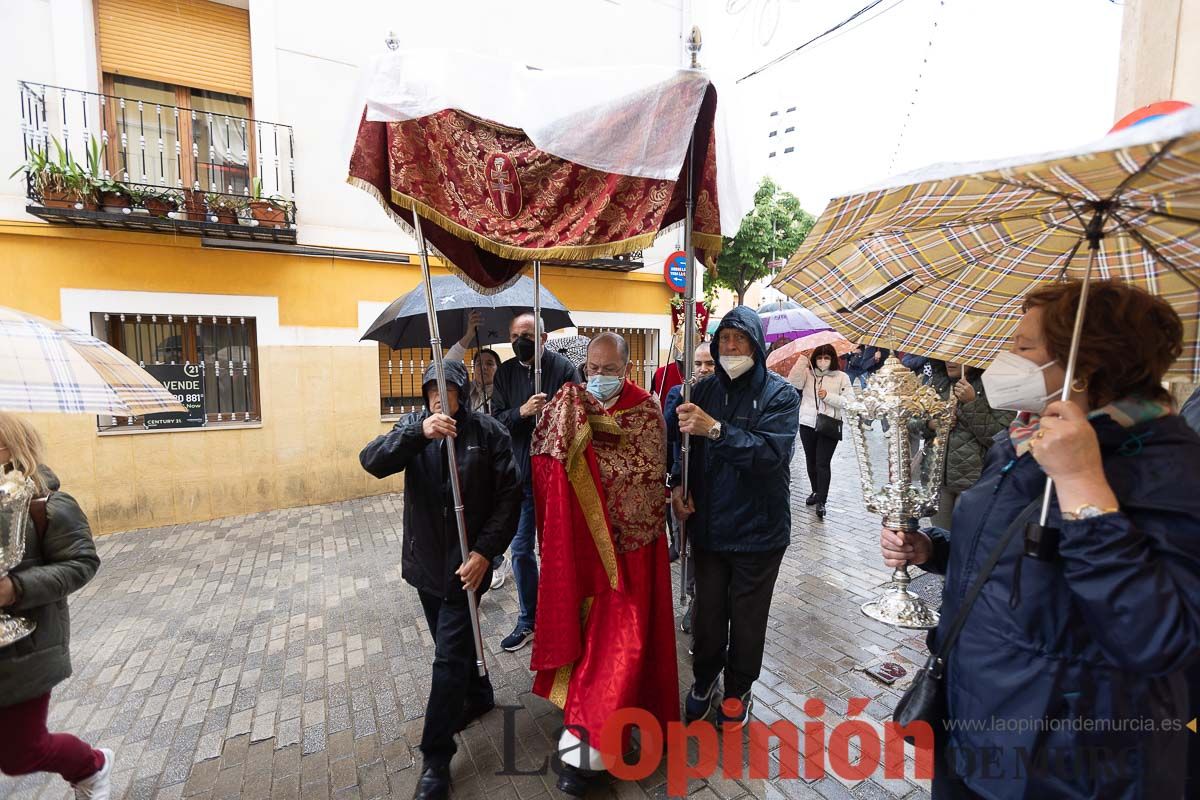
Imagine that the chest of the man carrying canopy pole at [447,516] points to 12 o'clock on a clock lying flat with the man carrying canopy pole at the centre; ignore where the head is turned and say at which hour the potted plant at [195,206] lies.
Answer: The potted plant is roughly at 5 o'clock from the man carrying canopy pole.

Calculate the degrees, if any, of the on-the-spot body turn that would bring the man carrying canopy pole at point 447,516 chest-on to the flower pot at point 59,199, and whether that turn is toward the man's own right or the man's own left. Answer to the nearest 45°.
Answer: approximately 135° to the man's own right

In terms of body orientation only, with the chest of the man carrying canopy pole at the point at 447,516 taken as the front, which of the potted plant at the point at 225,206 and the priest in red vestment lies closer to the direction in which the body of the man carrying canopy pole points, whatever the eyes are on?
the priest in red vestment

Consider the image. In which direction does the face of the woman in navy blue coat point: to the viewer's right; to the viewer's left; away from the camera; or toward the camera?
to the viewer's left

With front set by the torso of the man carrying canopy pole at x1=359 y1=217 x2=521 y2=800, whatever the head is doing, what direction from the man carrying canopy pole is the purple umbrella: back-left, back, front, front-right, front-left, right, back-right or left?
back-left

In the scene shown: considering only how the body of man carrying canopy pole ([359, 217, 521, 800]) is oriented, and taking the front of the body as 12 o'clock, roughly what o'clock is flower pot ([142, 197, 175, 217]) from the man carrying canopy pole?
The flower pot is roughly at 5 o'clock from the man carrying canopy pole.

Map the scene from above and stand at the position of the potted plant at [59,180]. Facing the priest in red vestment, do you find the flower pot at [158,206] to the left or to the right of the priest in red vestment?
left

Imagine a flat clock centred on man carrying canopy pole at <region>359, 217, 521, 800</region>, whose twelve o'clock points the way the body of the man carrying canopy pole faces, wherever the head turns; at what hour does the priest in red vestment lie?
The priest in red vestment is roughly at 10 o'clock from the man carrying canopy pole.

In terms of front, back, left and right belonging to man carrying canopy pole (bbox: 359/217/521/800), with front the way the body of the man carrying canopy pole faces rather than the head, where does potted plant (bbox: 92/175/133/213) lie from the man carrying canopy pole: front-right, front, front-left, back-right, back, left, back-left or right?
back-right

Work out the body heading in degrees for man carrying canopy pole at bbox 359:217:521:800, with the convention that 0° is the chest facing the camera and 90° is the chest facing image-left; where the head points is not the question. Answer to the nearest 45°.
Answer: approximately 0°

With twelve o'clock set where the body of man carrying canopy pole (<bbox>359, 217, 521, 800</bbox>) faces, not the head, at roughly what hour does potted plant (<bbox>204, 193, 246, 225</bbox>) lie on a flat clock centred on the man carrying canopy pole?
The potted plant is roughly at 5 o'clock from the man carrying canopy pole.

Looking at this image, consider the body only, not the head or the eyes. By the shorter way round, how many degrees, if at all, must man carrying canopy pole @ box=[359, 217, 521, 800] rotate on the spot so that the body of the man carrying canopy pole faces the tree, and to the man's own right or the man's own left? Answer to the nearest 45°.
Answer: approximately 135° to the man's own left
